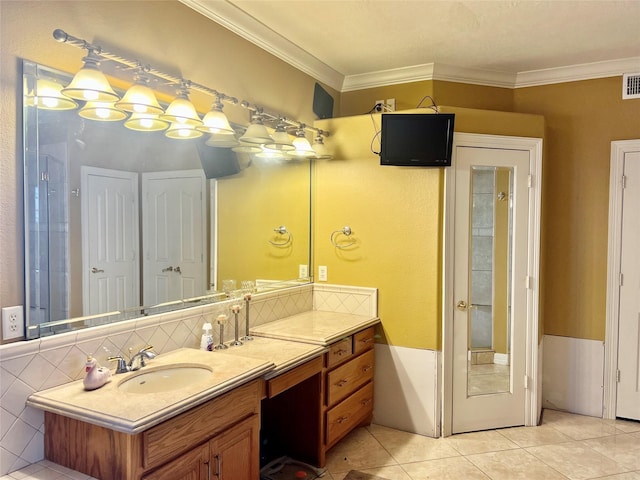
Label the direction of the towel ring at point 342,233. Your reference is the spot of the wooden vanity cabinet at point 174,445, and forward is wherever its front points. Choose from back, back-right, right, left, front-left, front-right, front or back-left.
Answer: left

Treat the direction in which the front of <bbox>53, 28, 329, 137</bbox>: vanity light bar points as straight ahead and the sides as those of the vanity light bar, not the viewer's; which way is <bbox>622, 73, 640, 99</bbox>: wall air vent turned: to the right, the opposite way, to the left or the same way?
to the right

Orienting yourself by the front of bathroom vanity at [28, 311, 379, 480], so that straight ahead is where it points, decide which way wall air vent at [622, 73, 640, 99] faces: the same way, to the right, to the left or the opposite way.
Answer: to the right

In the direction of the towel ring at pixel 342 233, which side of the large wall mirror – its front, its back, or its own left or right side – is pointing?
left

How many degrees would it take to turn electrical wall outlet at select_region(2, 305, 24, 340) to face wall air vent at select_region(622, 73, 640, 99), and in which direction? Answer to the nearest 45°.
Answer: approximately 45° to its left

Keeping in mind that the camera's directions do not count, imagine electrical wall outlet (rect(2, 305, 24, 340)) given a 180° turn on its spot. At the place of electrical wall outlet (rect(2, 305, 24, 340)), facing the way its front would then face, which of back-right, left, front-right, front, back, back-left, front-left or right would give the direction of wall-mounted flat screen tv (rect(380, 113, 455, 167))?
back-right

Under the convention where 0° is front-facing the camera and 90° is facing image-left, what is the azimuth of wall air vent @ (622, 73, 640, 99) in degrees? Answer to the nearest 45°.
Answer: approximately 0°

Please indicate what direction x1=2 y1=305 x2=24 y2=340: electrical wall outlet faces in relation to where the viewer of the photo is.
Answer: facing the viewer and to the right of the viewer

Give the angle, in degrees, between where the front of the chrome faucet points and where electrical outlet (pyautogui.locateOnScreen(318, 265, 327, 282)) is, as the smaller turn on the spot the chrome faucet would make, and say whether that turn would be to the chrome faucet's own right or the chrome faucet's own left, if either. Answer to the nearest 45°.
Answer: approximately 90° to the chrome faucet's own left

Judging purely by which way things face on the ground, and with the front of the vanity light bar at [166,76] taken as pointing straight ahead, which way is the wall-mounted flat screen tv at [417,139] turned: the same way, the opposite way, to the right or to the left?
to the right

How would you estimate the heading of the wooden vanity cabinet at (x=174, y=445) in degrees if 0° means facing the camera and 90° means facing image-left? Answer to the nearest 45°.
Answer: approximately 315°

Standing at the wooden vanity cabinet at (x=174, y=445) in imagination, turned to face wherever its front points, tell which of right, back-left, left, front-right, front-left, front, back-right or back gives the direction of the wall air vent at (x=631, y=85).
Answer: front-left

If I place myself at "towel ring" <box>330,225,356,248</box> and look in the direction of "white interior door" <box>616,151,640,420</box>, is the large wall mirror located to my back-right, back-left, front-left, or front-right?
back-right
